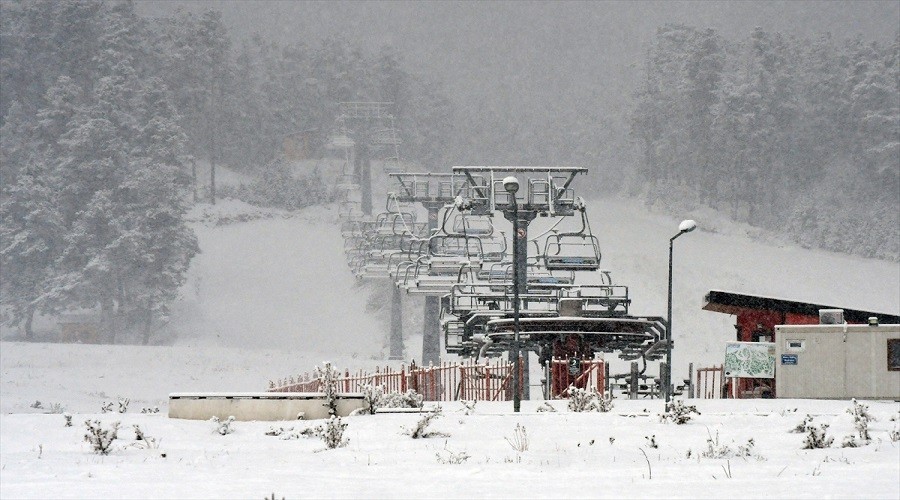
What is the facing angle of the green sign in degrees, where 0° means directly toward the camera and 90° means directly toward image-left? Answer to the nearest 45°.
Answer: approximately 0°

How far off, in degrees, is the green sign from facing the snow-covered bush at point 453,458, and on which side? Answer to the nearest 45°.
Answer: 0° — it already faces it

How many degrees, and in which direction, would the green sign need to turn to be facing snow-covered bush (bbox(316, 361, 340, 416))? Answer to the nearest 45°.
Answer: approximately 45° to its right

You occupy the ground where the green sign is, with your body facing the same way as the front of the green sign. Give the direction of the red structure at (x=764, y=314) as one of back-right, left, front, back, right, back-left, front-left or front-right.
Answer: back

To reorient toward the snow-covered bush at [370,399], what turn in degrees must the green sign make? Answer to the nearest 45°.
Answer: approximately 45° to its right
